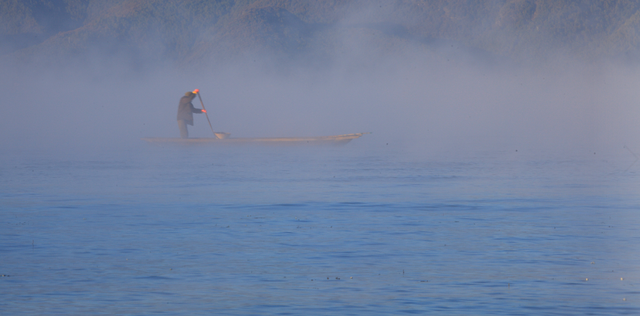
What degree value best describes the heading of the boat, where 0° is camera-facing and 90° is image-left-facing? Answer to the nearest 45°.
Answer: approximately 270°
